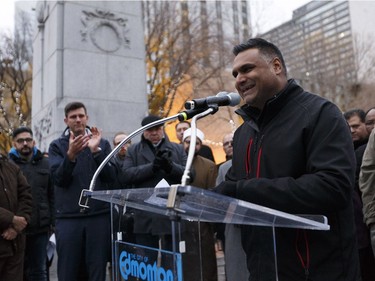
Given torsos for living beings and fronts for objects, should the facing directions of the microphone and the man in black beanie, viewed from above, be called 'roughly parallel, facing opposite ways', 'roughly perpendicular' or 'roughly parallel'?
roughly perpendicular

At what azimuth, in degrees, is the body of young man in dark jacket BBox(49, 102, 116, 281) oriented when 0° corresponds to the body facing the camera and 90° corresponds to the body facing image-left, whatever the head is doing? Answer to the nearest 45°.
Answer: approximately 0°

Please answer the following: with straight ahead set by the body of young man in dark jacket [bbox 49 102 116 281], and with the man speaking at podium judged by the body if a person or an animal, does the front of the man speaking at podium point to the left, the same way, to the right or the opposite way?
to the right

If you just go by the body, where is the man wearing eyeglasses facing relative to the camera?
toward the camera

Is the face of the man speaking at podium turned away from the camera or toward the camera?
toward the camera

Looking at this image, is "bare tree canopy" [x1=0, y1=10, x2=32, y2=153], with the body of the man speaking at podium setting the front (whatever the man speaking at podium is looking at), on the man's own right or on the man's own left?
on the man's own right

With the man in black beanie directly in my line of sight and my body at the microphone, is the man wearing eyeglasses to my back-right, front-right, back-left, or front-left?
front-left

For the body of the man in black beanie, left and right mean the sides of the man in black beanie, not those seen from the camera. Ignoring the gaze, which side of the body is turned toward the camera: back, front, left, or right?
front

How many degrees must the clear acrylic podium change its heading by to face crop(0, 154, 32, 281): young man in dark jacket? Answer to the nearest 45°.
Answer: approximately 90° to its right

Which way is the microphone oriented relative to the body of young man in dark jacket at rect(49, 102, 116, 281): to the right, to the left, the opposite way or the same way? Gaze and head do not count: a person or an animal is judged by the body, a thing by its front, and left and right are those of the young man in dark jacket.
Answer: to the left

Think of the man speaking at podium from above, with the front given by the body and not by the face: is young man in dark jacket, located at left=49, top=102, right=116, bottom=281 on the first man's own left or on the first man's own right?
on the first man's own right

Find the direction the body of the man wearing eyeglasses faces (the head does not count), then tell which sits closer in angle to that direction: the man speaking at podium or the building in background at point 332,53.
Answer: the man speaking at podium
